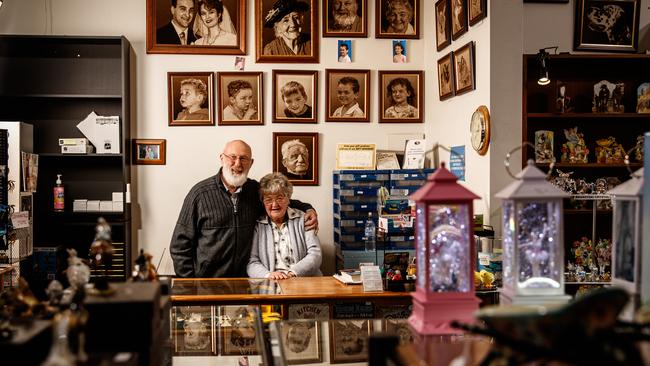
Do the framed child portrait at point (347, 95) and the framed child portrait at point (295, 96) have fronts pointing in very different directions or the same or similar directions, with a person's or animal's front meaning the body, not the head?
same or similar directions

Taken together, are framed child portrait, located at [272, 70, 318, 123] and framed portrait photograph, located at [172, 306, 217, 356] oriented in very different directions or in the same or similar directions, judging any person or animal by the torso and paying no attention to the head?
same or similar directions

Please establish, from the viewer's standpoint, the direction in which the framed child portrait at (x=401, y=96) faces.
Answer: facing the viewer

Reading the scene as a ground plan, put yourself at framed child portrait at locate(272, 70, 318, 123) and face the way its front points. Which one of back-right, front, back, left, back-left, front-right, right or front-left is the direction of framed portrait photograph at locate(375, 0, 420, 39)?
left

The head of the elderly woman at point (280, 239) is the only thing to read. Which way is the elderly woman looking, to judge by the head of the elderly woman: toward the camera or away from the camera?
toward the camera

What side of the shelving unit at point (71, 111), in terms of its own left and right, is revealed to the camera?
front

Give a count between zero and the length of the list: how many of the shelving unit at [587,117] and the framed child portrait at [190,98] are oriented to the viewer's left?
0

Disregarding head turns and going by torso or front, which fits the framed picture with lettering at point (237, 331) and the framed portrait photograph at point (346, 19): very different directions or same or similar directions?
same or similar directions

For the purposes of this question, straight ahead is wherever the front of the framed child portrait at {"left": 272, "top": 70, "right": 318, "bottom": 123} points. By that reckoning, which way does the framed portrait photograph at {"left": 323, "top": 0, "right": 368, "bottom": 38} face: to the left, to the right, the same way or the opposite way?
the same way

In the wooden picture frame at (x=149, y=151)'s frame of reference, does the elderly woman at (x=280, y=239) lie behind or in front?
in front

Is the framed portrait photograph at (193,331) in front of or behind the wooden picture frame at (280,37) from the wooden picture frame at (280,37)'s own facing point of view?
in front

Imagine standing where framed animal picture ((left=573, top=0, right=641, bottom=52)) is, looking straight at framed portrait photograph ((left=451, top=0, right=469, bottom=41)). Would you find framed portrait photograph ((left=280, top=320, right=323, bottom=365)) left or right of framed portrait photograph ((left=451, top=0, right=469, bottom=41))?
left

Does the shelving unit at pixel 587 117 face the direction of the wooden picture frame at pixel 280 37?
no

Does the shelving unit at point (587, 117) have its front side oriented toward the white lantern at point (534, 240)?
yes

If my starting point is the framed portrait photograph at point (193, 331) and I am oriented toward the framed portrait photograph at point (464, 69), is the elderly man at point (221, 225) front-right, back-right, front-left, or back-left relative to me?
front-left

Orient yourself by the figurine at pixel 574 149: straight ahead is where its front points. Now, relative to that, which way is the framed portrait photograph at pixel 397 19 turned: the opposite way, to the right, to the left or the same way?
the same way

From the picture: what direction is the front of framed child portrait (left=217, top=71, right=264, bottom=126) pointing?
toward the camera

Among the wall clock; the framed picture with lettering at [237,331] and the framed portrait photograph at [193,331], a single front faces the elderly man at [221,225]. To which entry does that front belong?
the wall clock
